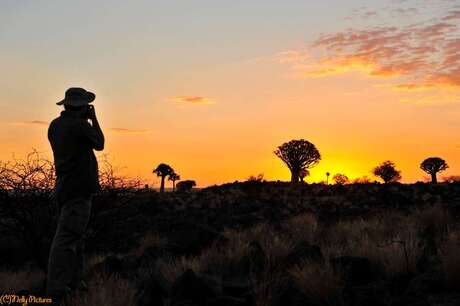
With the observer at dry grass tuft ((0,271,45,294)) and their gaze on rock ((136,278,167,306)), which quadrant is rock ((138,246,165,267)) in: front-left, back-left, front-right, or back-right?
front-left

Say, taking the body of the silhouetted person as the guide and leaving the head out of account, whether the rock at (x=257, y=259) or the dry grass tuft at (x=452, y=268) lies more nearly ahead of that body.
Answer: the rock

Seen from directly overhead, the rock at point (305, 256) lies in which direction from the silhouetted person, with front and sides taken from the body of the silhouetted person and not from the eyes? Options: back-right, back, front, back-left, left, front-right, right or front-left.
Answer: front-right

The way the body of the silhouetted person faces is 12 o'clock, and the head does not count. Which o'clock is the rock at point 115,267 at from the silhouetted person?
The rock is roughly at 11 o'clock from the silhouetted person.

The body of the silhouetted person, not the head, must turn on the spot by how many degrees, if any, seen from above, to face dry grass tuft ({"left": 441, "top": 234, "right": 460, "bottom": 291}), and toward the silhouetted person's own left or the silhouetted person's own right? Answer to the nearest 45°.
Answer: approximately 45° to the silhouetted person's own right

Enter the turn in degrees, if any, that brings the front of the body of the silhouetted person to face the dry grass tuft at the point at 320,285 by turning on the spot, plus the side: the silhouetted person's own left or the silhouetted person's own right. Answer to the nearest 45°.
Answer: approximately 45° to the silhouetted person's own right

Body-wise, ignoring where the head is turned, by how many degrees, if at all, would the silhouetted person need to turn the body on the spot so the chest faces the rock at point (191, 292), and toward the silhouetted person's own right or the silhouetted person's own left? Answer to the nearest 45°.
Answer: approximately 45° to the silhouetted person's own right

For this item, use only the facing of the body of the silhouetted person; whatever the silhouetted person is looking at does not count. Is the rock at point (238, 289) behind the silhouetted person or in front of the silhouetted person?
in front

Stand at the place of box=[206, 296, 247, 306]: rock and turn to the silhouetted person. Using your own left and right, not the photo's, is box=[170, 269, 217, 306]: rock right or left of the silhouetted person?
right

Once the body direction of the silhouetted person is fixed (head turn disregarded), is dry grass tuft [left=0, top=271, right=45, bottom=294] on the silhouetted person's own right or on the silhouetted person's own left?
on the silhouetted person's own left

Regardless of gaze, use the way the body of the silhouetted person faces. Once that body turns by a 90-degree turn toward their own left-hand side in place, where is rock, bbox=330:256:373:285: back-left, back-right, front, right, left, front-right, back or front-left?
back-right

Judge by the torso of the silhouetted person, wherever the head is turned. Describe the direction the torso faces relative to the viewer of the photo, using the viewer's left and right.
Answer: facing away from the viewer and to the right of the viewer

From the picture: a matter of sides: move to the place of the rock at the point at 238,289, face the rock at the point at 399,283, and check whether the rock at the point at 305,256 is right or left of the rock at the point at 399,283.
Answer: left

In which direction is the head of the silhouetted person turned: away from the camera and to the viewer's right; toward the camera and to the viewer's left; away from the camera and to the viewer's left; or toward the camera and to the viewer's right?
away from the camera and to the viewer's right
